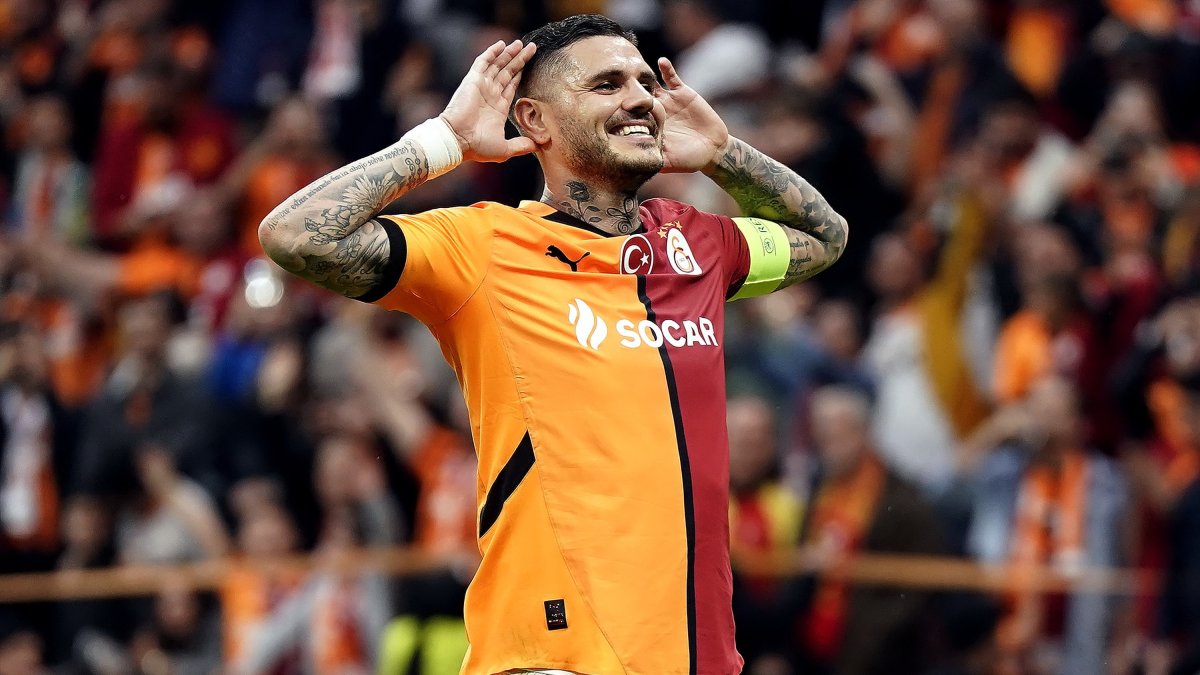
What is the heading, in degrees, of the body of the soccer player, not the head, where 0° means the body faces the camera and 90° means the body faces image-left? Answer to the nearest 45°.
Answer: approximately 315°

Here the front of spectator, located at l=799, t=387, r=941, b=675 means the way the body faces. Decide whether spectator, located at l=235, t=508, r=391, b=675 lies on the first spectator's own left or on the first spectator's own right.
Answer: on the first spectator's own right

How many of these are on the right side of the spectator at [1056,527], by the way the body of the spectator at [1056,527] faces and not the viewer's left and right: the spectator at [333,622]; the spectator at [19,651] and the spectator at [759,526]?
3

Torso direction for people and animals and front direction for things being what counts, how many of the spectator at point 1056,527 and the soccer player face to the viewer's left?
0

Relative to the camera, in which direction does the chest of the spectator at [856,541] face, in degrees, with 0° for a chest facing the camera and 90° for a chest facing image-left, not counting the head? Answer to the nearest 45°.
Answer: approximately 45°

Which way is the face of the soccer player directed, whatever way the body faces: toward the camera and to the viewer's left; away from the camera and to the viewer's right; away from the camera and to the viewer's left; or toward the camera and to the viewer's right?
toward the camera and to the viewer's right
